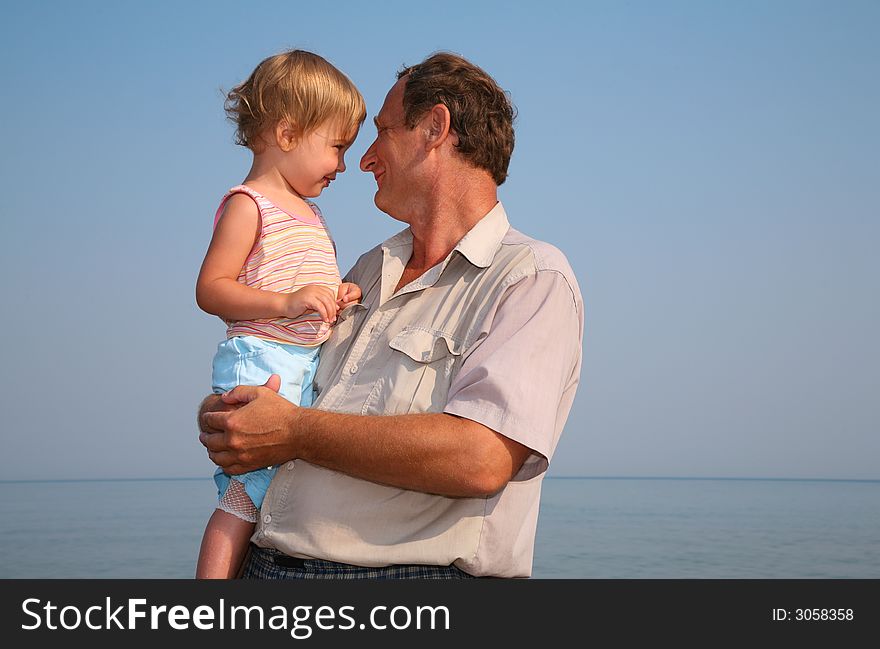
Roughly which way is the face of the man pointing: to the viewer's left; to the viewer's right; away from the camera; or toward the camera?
to the viewer's left

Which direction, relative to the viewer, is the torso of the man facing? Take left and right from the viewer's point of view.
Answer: facing the viewer and to the left of the viewer

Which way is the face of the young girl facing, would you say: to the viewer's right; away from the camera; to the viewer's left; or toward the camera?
to the viewer's right

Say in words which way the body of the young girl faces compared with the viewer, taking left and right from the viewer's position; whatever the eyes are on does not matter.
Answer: facing the viewer and to the right of the viewer
